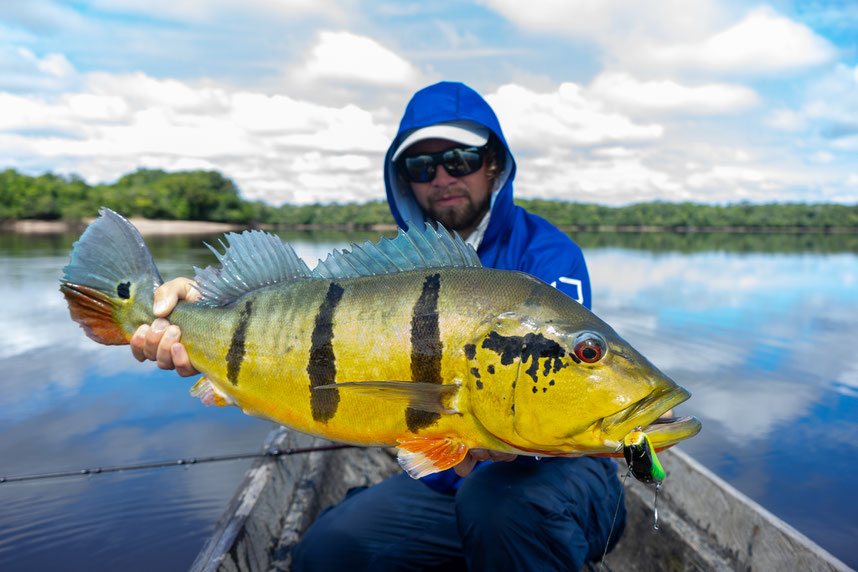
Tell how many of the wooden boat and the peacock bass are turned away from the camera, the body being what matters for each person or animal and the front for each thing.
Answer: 1

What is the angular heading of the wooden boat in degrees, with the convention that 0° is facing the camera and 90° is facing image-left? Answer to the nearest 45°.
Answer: approximately 180°

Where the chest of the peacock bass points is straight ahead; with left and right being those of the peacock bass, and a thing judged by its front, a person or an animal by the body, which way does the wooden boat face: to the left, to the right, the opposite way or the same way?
to the left

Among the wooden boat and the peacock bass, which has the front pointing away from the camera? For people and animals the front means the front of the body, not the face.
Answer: the wooden boat

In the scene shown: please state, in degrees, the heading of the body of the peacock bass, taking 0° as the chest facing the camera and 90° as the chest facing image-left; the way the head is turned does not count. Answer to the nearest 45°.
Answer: approximately 270°
